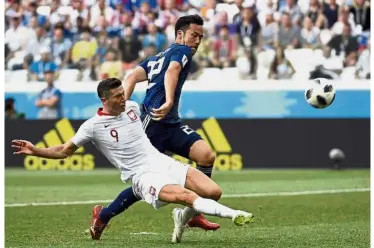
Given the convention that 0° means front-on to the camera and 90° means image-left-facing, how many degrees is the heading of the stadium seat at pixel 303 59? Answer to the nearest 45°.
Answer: approximately 0°

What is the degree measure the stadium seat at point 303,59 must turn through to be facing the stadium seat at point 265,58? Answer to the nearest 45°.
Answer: approximately 90° to its right

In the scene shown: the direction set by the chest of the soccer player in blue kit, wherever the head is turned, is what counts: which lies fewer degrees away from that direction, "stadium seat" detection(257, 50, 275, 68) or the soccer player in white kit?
the stadium seat

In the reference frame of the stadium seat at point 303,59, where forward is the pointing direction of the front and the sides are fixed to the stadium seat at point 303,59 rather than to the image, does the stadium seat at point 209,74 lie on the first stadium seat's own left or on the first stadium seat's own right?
on the first stadium seat's own right

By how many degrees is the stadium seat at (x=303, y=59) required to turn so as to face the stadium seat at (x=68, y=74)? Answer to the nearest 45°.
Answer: approximately 90° to its right
